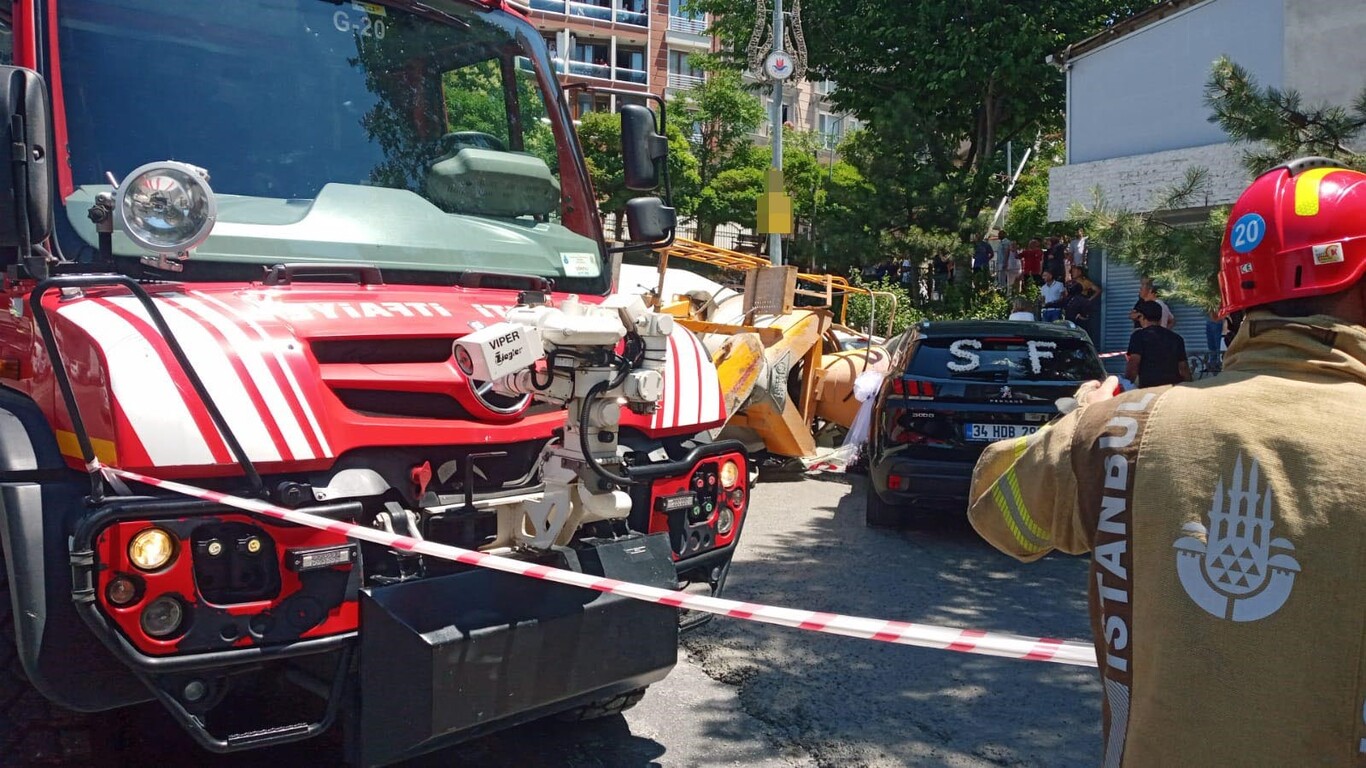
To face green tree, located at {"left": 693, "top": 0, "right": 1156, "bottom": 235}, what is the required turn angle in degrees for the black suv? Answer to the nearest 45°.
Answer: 0° — it already faces it

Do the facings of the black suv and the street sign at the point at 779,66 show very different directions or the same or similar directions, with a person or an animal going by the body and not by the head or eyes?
very different directions

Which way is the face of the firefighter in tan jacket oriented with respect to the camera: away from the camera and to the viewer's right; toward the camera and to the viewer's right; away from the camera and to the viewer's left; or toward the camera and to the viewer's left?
away from the camera and to the viewer's left

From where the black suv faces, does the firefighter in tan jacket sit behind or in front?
behind

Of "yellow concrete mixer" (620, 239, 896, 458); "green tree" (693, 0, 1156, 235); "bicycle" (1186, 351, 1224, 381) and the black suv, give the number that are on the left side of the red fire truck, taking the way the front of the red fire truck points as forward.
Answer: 4

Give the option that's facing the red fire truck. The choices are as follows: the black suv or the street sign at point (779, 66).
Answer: the street sign

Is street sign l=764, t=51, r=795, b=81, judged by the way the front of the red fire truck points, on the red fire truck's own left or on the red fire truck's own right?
on the red fire truck's own left

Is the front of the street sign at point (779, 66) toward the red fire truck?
yes

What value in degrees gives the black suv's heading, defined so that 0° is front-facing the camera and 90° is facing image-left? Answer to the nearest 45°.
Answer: approximately 180°

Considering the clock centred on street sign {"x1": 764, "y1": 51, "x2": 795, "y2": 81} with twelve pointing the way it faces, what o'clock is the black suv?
The black suv is roughly at 12 o'clock from the street sign.

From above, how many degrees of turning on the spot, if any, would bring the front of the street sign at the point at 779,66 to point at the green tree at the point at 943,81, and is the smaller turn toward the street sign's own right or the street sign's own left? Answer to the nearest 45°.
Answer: approximately 135° to the street sign's own left

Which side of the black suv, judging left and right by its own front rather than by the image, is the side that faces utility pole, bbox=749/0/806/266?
front
